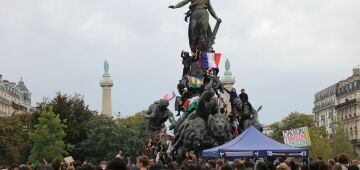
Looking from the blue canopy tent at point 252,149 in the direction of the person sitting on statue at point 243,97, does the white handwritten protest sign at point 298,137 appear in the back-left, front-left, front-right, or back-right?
front-right

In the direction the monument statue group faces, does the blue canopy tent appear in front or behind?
in front

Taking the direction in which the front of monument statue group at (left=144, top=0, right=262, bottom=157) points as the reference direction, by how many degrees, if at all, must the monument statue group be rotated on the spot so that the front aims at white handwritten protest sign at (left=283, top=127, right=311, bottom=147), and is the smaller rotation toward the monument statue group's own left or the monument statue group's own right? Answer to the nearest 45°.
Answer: approximately 90° to the monument statue group's own left

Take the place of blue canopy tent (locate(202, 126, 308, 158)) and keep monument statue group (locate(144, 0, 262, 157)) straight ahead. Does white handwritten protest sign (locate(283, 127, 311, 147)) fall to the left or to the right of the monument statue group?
right

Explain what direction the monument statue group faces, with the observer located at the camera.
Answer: facing the viewer

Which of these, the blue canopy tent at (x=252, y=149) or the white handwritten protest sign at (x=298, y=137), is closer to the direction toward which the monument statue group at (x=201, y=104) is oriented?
the blue canopy tent
